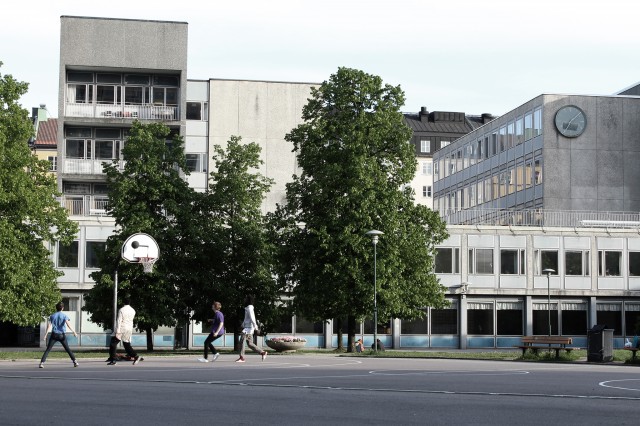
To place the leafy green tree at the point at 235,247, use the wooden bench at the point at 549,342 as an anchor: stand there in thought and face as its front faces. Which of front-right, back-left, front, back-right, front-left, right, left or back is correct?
back-right

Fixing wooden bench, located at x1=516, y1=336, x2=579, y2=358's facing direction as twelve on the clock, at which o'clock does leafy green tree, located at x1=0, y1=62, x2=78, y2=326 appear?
The leafy green tree is roughly at 3 o'clock from the wooden bench.

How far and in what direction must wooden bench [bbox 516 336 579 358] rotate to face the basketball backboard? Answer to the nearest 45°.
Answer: approximately 90° to its right

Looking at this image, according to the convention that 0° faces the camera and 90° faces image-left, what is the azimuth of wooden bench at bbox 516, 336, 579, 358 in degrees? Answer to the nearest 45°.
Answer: approximately 0°

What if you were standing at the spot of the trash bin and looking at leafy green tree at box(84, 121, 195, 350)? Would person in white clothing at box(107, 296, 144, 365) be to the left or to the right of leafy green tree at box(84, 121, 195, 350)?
left

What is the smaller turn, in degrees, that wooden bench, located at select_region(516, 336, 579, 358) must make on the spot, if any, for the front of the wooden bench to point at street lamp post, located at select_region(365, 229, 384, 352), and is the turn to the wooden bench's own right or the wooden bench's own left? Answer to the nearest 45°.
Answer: approximately 135° to the wooden bench's own right

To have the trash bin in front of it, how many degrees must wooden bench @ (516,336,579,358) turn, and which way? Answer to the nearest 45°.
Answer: approximately 45° to its left

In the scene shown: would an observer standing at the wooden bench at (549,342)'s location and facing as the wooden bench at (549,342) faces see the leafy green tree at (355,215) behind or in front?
behind

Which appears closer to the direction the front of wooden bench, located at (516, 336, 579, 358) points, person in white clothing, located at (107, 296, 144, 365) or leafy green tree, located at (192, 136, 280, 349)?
the person in white clothing

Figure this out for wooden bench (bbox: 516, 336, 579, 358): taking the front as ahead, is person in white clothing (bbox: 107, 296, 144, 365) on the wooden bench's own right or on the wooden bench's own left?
on the wooden bench's own right

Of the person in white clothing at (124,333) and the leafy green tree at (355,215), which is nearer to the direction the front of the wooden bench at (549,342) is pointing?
the person in white clothing
